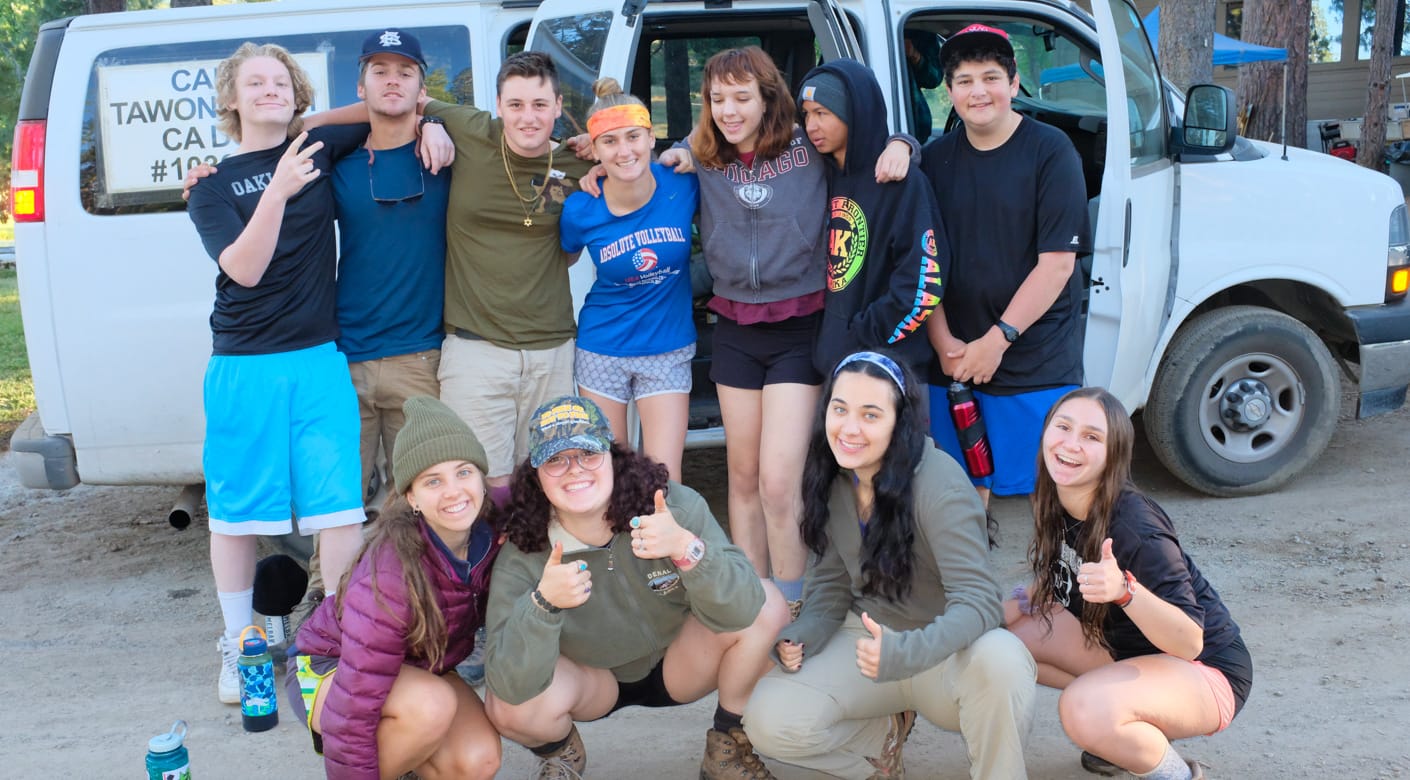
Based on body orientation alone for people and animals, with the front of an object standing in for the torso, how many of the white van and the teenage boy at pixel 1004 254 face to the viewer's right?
1

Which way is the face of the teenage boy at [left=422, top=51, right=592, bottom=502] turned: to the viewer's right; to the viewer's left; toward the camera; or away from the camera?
toward the camera

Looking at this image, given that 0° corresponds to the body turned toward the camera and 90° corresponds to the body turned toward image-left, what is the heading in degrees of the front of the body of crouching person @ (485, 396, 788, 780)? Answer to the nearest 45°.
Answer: approximately 0°

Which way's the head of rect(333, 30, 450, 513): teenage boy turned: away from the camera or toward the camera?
toward the camera

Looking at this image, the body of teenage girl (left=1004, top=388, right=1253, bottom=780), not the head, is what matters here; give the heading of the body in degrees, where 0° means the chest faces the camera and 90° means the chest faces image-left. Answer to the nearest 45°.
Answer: approximately 45°

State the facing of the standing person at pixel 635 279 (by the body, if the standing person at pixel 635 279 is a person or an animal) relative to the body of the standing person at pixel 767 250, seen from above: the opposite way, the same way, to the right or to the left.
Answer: the same way

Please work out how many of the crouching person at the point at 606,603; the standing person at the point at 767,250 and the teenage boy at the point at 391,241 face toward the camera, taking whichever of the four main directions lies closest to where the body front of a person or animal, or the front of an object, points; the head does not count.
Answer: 3

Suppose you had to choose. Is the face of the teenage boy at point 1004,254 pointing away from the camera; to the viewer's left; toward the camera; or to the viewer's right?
toward the camera

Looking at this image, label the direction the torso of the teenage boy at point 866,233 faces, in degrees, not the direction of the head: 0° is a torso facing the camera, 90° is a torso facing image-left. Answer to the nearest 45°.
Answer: approximately 45°

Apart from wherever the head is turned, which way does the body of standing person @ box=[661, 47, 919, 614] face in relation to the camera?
toward the camera

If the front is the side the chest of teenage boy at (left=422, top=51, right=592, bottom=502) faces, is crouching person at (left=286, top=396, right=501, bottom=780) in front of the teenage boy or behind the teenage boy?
in front

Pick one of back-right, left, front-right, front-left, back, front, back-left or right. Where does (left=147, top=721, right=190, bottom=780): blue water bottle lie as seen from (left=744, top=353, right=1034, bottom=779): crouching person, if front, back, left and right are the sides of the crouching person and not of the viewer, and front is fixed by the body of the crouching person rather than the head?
front-right

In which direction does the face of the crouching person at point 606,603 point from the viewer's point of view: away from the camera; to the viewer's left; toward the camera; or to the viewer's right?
toward the camera

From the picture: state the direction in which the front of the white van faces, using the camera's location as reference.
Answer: facing to the right of the viewer

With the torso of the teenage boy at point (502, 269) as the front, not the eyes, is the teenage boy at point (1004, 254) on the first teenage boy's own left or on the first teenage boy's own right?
on the first teenage boy's own left

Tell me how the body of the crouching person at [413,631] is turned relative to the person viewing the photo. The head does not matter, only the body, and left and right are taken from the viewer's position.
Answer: facing the viewer and to the right of the viewer

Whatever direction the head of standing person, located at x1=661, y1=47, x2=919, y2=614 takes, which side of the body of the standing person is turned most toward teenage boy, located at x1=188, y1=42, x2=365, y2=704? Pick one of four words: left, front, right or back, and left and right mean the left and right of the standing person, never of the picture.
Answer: right

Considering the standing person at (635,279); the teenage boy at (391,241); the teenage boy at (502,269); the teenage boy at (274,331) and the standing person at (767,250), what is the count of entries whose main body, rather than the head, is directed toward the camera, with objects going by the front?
5

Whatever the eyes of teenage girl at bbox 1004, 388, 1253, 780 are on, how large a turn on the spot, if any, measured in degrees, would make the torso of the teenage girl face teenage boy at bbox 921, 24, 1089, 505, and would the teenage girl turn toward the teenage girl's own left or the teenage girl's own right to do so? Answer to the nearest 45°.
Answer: approximately 135° to the teenage girl's own right

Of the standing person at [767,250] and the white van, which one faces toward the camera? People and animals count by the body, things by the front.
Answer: the standing person

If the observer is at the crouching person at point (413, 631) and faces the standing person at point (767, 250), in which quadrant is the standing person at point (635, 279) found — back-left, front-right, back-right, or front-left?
front-left

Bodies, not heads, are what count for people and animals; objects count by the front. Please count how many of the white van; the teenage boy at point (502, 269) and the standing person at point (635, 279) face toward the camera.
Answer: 2

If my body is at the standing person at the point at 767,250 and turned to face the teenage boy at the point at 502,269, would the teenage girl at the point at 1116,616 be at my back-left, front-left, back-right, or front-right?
back-left

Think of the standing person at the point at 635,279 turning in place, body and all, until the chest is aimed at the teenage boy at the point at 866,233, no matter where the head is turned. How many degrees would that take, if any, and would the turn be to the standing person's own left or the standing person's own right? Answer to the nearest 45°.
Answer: approximately 90° to the standing person's own left
